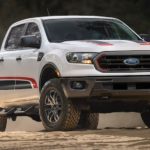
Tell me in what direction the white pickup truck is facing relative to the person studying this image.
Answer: facing the viewer and to the right of the viewer
